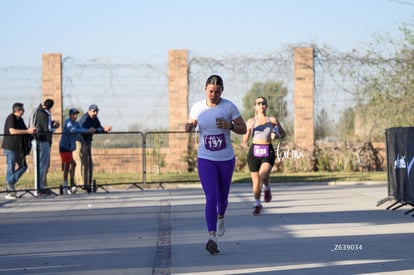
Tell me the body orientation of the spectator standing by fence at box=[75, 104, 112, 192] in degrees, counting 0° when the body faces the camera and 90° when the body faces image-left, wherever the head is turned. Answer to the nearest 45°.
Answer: approximately 315°

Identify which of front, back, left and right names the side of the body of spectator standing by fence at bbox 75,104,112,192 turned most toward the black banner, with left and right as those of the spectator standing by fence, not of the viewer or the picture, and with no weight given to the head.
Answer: front

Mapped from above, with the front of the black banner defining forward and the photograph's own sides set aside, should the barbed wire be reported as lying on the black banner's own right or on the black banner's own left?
on the black banner's own right

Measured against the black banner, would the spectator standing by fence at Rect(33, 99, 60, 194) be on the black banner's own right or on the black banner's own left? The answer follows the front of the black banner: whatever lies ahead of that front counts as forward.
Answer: on the black banner's own right

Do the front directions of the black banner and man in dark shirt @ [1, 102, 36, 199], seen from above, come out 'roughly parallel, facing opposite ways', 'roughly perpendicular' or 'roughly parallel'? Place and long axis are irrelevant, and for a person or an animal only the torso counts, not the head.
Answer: roughly parallel, facing opposite ways

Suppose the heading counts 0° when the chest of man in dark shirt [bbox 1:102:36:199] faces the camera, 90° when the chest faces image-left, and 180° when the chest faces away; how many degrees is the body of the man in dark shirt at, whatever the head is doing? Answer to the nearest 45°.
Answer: approximately 270°

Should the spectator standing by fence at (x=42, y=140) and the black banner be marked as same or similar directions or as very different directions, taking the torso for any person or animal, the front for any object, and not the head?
very different directions

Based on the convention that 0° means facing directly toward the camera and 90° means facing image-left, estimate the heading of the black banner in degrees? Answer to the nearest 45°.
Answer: approximately 45°
